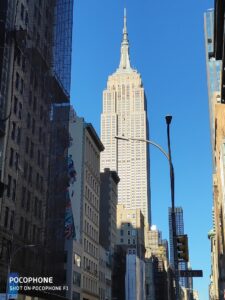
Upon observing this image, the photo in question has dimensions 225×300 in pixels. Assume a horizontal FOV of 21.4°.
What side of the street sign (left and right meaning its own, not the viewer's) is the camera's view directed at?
front
